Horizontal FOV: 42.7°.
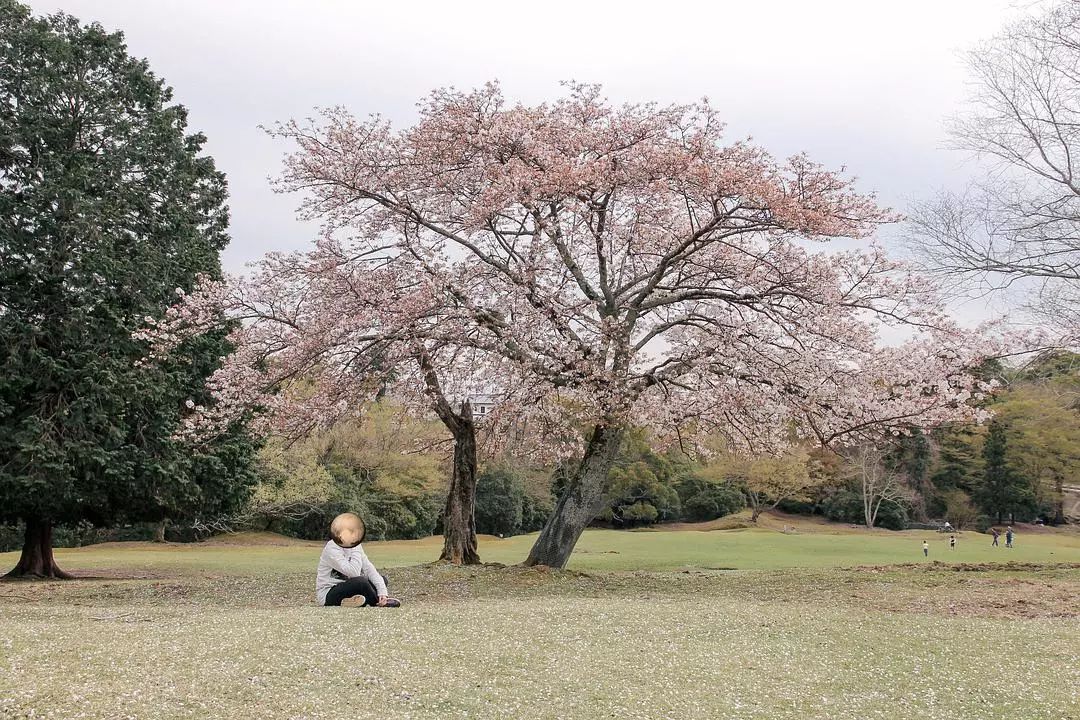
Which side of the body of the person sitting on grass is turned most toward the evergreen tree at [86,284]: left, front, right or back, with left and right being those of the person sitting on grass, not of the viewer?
back

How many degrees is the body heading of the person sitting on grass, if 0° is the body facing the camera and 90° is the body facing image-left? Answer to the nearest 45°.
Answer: approximately 315°

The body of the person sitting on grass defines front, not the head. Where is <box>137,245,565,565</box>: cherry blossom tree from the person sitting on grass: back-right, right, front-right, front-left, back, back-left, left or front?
back-left

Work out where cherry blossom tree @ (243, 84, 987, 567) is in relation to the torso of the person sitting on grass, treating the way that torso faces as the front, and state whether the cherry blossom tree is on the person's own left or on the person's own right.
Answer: on the person's own left
